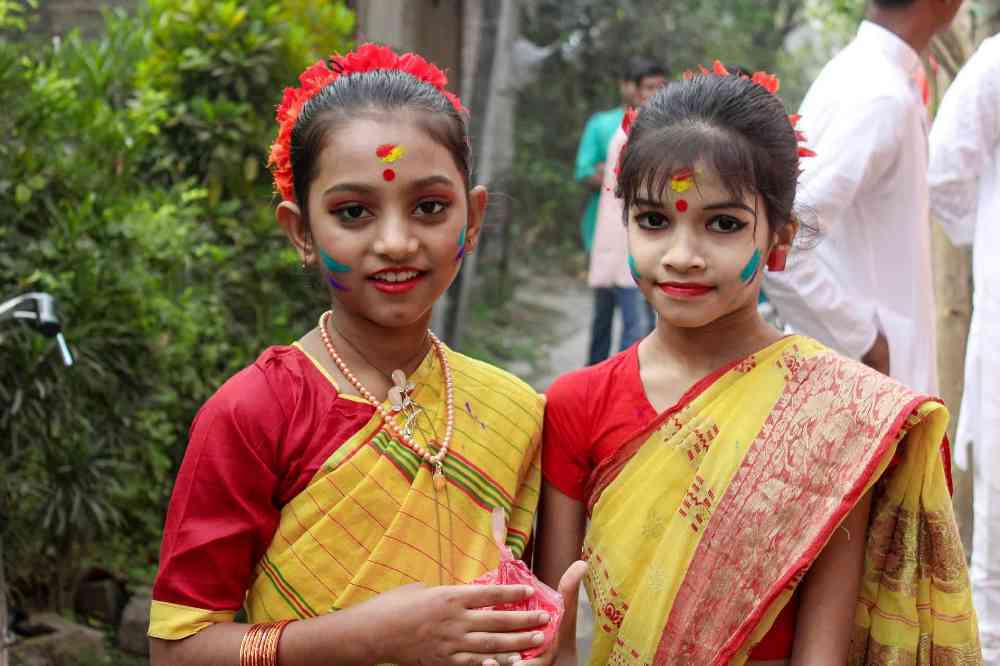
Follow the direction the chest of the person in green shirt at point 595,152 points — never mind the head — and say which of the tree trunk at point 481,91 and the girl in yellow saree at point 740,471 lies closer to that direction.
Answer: the girl in yellow saree

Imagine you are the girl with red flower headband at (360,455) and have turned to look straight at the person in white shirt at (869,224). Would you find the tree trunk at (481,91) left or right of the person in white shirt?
left

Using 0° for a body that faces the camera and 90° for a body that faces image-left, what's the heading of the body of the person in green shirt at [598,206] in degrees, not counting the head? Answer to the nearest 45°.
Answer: approximately 315°

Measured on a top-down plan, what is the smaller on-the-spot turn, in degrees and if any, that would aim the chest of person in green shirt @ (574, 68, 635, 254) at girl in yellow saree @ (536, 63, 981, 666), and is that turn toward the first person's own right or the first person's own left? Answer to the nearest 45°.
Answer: approximately 45° to the first person's own right

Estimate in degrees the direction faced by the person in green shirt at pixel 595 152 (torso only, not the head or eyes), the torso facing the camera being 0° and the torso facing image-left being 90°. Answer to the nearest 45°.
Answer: approximately 315°

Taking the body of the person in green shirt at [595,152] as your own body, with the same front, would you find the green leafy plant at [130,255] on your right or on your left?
on your right

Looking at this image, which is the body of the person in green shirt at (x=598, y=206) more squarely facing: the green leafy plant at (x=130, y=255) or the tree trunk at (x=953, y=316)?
the tree trunk

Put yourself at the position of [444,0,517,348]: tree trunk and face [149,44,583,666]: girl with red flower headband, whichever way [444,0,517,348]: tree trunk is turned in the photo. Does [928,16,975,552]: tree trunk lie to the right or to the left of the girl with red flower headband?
left
